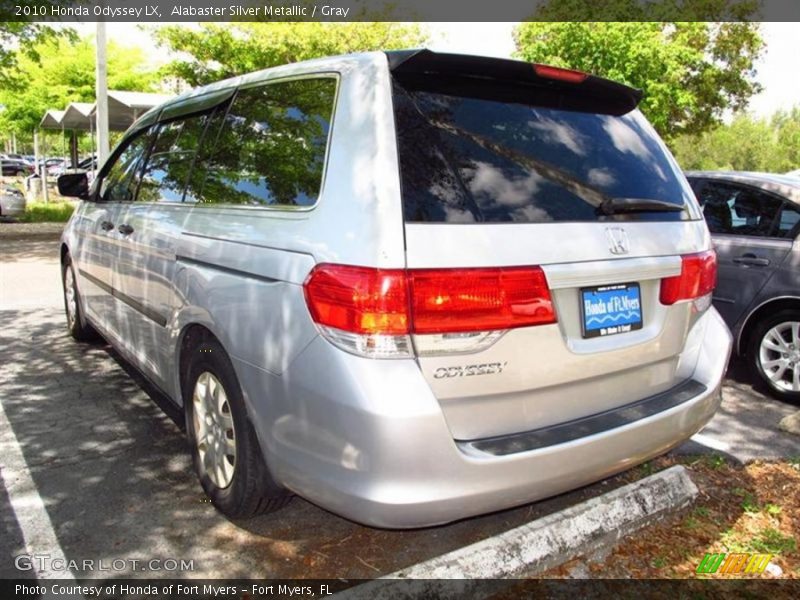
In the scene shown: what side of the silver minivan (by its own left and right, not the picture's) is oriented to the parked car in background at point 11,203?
front

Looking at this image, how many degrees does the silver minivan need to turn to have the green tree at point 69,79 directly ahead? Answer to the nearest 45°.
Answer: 0° — it already faces it

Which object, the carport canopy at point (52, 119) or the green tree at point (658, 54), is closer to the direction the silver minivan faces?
the carport canopy

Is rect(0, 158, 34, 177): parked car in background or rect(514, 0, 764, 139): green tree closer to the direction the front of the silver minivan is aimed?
the parked car in background

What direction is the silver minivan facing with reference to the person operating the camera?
facing away from the viewer and to the left of the viewer

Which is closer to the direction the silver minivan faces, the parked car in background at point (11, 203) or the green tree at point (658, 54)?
the parked car in background

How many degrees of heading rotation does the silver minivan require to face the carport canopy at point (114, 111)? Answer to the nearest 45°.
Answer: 0° — it already faces it

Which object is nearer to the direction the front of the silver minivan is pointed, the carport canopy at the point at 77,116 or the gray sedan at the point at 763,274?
the carport canopy

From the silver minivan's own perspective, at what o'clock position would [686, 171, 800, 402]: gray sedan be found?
The gray sedan is roughly at 3 o'clock from the silver minivan.

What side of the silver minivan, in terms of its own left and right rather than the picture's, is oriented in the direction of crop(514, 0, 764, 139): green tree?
right

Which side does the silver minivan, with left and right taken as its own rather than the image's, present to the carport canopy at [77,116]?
front
